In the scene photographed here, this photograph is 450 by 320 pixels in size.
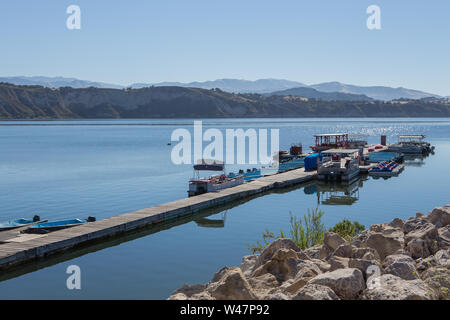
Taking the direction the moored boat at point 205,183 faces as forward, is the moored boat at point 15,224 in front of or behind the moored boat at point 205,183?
behind

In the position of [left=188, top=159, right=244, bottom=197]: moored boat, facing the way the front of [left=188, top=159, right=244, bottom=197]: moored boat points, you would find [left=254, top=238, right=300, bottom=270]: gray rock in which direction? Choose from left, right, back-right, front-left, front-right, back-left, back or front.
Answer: back-right

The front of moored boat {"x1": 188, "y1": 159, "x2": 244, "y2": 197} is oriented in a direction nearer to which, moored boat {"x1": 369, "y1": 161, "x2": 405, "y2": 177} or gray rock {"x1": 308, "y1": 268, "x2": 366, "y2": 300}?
the moored boat

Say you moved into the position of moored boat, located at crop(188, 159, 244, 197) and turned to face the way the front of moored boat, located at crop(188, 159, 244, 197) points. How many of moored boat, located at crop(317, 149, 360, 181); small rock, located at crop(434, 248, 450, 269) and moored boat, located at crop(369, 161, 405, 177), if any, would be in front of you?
2

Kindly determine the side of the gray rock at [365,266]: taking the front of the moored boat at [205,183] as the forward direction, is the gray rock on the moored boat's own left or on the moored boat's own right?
on the moored boat's own right

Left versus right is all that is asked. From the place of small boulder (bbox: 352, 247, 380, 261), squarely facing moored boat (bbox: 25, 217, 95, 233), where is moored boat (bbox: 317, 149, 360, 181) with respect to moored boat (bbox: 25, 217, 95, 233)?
right

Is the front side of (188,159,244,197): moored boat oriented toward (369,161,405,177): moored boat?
yes

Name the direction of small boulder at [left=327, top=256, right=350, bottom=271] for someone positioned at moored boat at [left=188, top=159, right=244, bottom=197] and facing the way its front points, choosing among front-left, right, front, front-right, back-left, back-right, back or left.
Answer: back-right

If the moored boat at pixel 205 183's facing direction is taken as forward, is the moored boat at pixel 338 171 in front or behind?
in front

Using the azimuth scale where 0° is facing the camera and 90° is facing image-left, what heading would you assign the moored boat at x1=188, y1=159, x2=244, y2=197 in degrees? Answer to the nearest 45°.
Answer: approximately 225°

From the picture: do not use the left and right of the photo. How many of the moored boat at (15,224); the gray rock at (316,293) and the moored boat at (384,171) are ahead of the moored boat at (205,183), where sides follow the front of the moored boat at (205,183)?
1

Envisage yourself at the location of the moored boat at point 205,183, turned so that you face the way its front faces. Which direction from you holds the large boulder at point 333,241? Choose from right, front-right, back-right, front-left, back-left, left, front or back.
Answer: back-right
